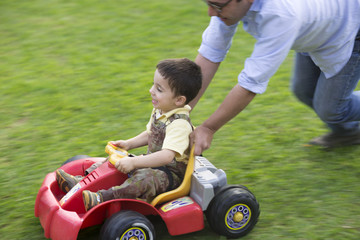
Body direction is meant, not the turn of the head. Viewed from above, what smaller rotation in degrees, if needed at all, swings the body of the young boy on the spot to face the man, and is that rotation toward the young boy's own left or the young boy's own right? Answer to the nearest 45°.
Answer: approximately 180°

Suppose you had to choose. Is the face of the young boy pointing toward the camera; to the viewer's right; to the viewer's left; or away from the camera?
to the viewer's left

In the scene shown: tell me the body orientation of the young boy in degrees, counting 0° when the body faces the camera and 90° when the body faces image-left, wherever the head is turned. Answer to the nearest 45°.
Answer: approximately 90°
